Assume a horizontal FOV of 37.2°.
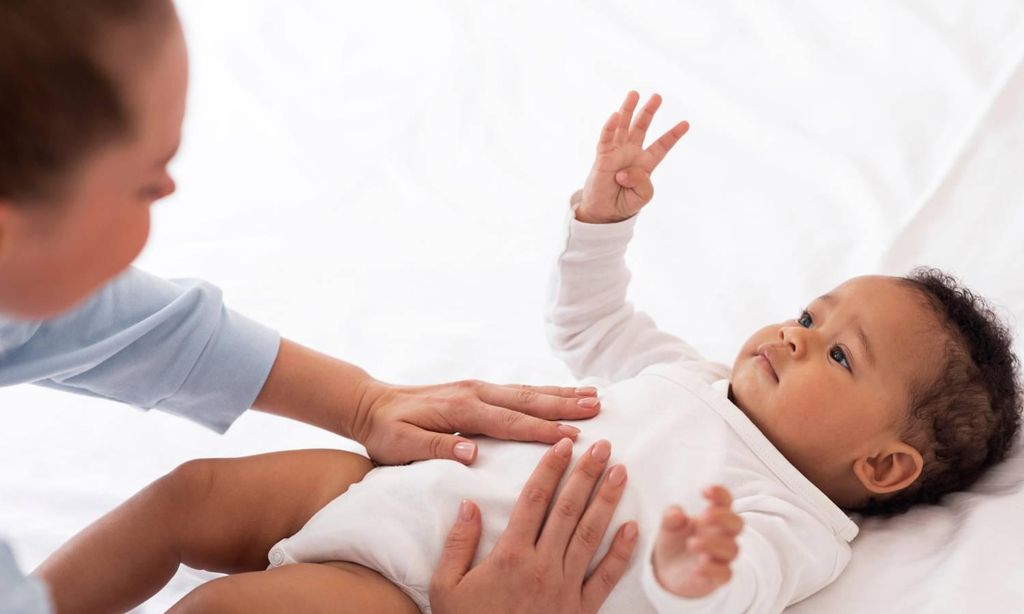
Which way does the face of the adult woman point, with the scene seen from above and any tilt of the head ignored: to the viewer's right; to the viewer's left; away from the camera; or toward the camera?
to the viewer's right

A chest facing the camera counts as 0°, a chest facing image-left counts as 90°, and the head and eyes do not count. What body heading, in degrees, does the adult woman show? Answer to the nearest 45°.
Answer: approximately 270°
